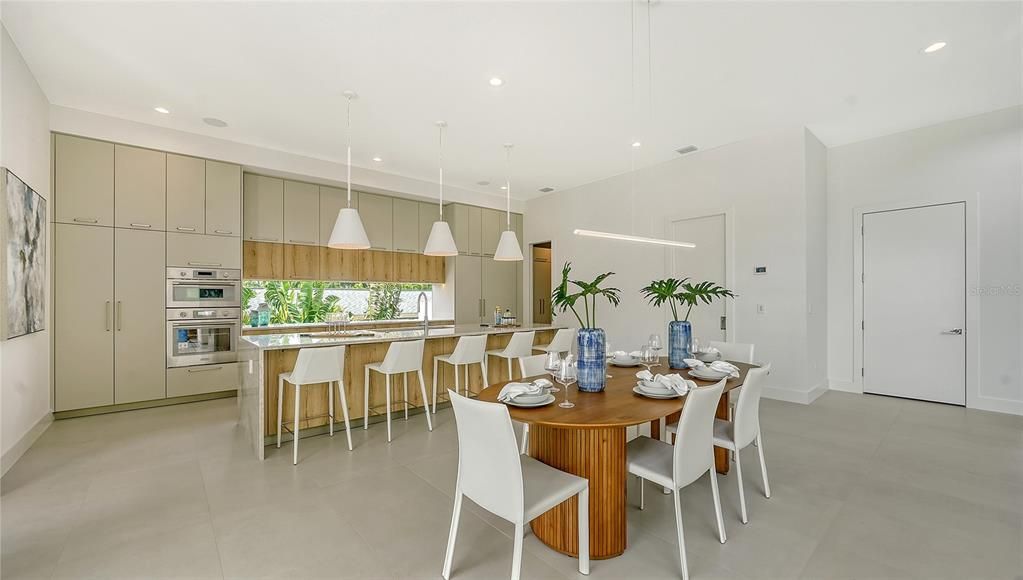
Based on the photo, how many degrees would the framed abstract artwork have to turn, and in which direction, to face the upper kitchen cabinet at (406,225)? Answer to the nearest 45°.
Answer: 0° — it already faces it

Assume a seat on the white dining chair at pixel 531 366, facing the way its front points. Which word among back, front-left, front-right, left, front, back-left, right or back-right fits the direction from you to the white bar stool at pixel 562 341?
back-left

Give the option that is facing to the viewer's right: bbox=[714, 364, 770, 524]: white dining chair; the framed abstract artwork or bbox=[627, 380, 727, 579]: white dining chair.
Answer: the framed abstract artwork

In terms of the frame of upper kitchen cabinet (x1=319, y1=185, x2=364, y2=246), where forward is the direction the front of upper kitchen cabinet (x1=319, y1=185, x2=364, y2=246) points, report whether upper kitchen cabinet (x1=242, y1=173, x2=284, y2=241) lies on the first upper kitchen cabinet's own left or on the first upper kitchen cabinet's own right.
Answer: on the first upper kitchen cabinet's own right

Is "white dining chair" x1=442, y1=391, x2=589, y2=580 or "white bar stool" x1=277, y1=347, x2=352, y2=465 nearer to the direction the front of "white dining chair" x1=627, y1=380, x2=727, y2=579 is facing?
the white bar stool

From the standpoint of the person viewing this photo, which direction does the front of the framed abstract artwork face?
facing to the right of the viewer

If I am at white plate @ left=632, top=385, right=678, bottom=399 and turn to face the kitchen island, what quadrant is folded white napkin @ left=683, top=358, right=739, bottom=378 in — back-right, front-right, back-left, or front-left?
back-right

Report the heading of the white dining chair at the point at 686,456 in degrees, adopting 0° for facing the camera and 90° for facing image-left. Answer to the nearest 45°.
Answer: approximately 135°

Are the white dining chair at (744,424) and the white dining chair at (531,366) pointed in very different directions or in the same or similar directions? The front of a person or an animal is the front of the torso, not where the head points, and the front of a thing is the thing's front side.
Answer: very different directions

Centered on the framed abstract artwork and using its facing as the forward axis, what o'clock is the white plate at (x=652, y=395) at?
The white plate is roughly at 2 o'clock from the framed abstract artwork.

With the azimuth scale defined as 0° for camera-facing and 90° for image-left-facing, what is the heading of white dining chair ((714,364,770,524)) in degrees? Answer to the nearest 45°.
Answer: approximately 135°

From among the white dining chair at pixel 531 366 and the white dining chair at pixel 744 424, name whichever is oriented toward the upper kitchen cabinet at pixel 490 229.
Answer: the white dining chair at pixel 744 424
